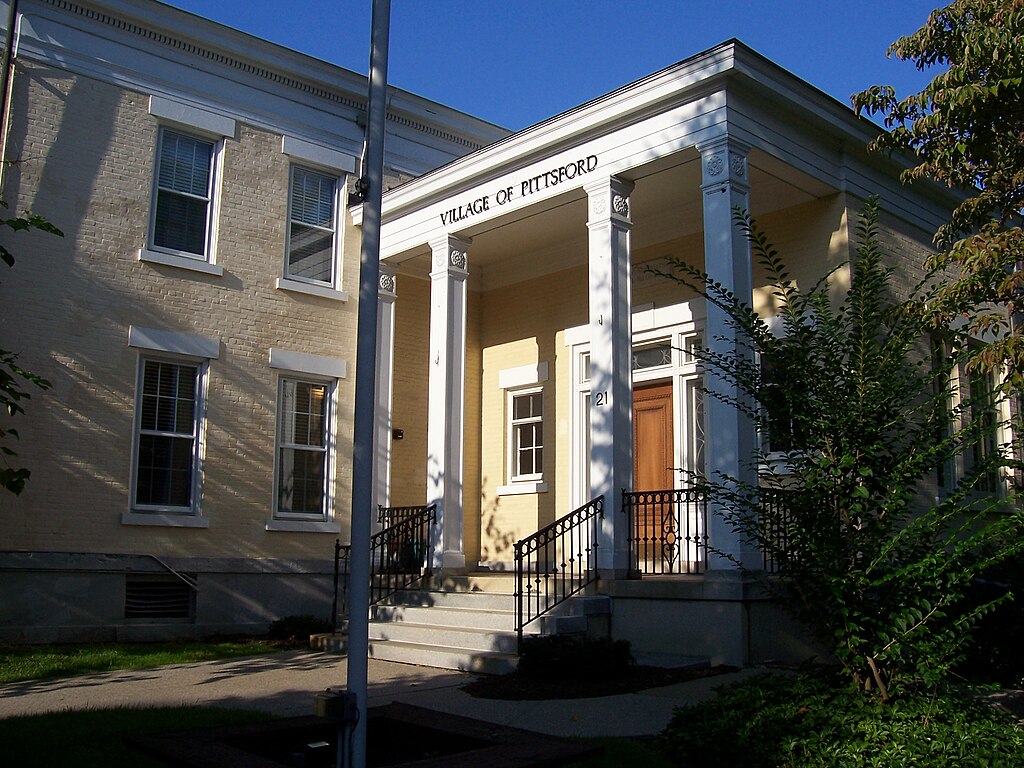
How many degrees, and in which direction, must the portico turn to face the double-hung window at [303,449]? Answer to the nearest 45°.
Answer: approximately 45° to its right

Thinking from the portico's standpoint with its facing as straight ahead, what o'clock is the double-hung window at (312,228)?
The double-hung window is roughly at 2 o'clock from the portico.

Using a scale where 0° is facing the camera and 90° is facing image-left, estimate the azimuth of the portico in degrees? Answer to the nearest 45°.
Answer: approximately 45°

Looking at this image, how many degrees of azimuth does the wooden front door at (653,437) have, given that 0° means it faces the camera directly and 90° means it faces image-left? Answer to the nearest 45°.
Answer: approximately 45°

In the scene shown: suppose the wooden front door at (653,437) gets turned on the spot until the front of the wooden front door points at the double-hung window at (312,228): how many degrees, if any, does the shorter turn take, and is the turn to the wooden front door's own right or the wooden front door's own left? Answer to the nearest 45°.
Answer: approximately 45° to the wooden front door's own right

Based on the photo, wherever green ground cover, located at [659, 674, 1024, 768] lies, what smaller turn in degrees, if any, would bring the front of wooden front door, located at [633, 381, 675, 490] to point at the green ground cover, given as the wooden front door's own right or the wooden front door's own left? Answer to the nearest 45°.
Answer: approximately 45° to the wooden front door's own left
